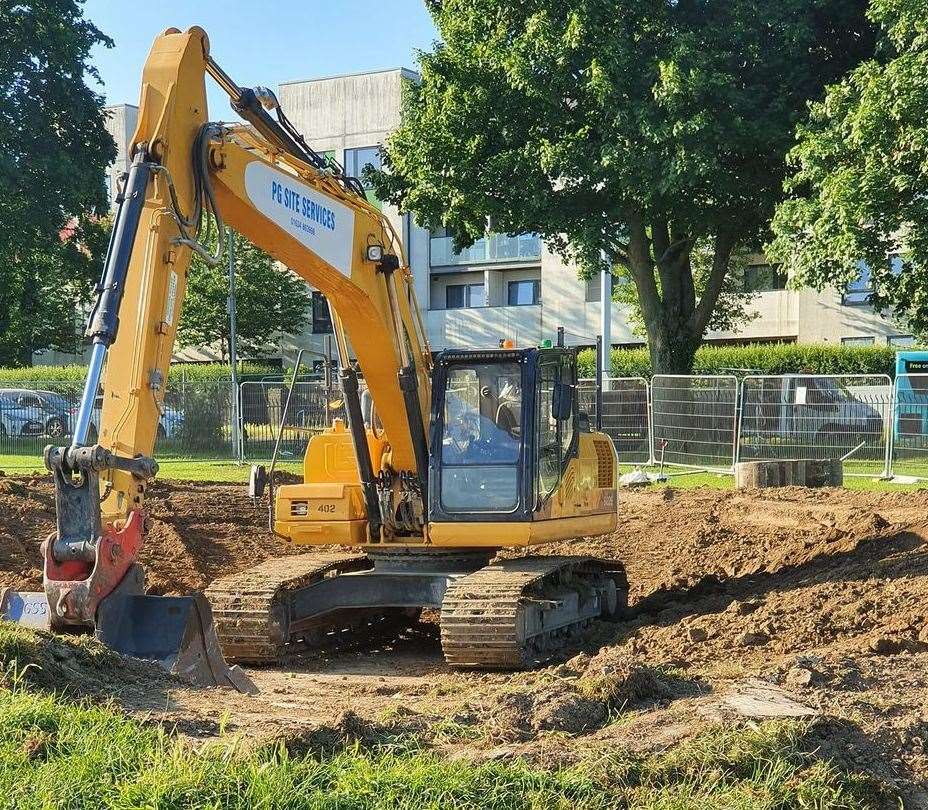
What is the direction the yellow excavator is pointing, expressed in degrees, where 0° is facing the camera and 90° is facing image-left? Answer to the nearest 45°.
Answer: approximately 45°

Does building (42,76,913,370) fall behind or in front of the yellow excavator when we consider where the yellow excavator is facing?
behind

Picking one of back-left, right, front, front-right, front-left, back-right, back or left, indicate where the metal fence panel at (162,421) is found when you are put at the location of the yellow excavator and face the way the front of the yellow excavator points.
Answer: back-right

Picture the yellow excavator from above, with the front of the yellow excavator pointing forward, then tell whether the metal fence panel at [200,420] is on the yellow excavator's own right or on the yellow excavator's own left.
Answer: on the yellow excavator's own right

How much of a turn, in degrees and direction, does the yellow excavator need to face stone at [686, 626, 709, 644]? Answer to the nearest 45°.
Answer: approximately 135° to its left

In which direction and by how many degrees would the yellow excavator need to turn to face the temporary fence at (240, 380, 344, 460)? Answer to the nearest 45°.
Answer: approximately 135° to its right

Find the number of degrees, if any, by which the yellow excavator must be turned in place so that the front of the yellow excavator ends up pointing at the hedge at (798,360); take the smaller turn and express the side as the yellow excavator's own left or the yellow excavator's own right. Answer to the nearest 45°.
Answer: approximately 180°

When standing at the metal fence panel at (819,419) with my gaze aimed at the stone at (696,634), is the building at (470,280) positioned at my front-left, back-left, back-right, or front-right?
back-right

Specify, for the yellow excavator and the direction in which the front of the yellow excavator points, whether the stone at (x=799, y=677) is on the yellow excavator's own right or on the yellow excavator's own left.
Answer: on the yellow excavator's own left

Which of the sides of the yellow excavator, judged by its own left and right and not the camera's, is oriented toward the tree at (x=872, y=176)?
back

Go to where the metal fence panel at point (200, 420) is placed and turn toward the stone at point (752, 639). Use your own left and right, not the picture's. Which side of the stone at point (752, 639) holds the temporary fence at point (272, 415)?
left

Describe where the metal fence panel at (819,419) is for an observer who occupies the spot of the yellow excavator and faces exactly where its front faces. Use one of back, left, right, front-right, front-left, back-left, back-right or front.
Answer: back

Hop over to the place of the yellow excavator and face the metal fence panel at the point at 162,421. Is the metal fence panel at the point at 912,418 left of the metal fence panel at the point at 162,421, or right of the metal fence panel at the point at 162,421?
right

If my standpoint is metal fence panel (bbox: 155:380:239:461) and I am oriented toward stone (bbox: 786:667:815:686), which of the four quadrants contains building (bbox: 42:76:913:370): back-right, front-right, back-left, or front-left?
back-left

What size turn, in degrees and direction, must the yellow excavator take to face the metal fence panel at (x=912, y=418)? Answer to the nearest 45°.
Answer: approximately 180°

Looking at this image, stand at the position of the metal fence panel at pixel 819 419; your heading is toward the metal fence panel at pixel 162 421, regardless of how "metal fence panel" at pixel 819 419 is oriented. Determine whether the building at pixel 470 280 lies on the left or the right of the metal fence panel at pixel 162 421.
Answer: right
